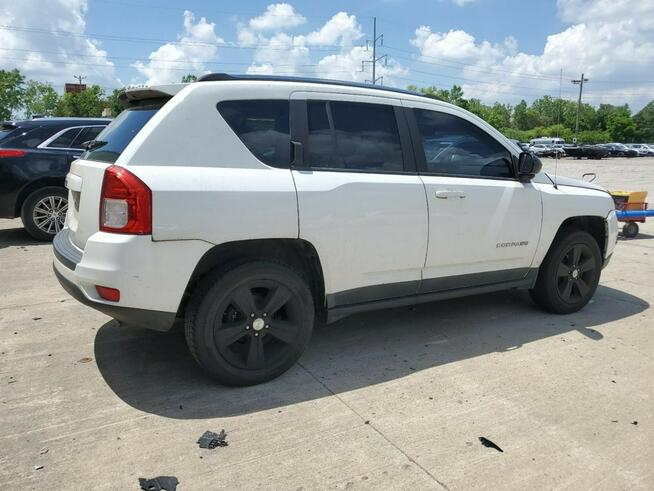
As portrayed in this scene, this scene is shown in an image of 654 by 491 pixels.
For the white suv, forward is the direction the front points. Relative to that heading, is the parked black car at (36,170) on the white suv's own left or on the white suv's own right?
on the white suv's own left

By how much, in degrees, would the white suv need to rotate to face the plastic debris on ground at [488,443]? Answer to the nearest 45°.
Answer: approximately 90° to its right

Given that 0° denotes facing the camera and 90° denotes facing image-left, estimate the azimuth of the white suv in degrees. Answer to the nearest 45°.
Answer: approximately 225°

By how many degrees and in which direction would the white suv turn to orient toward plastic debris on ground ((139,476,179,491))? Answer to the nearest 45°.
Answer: approximately 135° to its right
